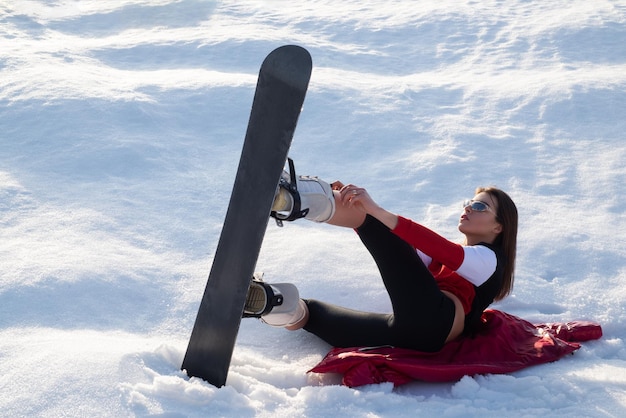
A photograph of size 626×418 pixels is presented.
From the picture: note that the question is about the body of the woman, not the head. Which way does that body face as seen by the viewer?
to the viewer's left
